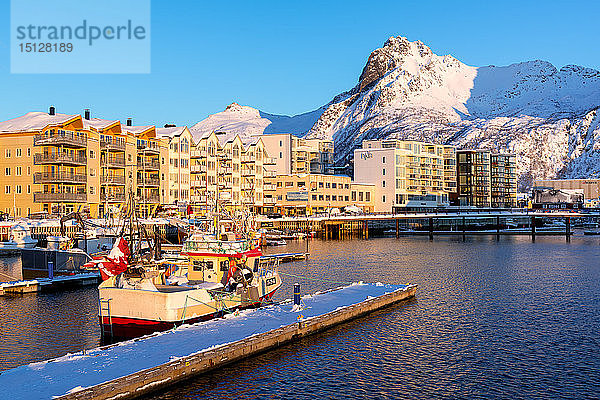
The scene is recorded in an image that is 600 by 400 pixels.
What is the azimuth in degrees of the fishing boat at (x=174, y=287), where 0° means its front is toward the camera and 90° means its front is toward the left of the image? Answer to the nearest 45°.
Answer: approximately 225°
